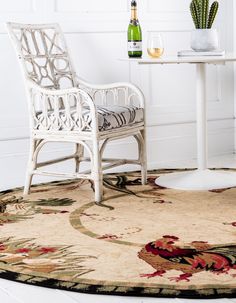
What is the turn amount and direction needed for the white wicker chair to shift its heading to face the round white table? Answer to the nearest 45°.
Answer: approximately 45° to its left

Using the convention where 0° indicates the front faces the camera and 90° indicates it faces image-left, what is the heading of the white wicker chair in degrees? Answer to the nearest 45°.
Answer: approximately 315°

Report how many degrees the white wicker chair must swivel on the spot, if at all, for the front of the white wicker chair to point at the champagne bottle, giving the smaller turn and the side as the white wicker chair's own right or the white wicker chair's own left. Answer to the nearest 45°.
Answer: approximately 90° to the white wicker chair's own left
